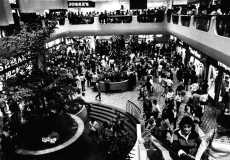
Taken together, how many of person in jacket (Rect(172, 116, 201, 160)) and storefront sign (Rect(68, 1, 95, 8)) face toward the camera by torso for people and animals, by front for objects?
2

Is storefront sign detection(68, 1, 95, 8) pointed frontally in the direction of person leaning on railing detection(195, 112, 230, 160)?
yes

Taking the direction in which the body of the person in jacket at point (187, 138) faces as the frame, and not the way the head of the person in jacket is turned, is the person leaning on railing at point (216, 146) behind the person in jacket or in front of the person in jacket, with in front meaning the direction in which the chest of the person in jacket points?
in front

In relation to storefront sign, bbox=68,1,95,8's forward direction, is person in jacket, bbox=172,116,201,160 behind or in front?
in front

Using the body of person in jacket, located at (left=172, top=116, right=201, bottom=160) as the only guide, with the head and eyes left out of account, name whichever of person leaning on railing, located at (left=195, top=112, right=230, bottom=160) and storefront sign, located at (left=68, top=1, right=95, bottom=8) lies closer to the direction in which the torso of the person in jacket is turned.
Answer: the person leaning on railing

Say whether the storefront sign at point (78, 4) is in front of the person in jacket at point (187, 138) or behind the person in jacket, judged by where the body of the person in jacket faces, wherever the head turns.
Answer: behind

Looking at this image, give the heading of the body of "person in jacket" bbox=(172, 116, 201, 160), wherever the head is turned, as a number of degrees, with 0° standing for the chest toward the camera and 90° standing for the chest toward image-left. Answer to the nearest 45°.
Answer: approximately 0°
